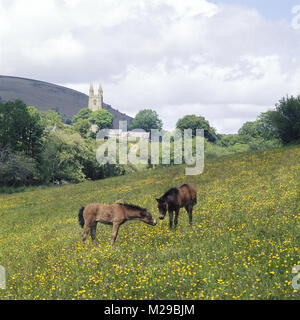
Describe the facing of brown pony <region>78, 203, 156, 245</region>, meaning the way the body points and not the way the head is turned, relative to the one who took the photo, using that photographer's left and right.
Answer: facing to the right of the viewer

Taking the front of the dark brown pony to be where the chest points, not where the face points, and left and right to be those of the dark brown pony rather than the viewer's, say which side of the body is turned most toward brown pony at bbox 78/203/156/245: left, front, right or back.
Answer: front

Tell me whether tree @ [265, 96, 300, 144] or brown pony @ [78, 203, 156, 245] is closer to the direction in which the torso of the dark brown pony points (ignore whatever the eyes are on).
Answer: the brown pony

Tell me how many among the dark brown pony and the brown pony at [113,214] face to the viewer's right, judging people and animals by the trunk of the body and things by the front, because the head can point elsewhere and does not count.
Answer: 1

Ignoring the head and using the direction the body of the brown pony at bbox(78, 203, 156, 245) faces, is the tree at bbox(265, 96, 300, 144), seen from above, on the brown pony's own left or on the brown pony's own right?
on the brown pony's own left

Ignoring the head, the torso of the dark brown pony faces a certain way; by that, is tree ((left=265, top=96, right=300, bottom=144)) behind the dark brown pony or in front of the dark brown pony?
behind
